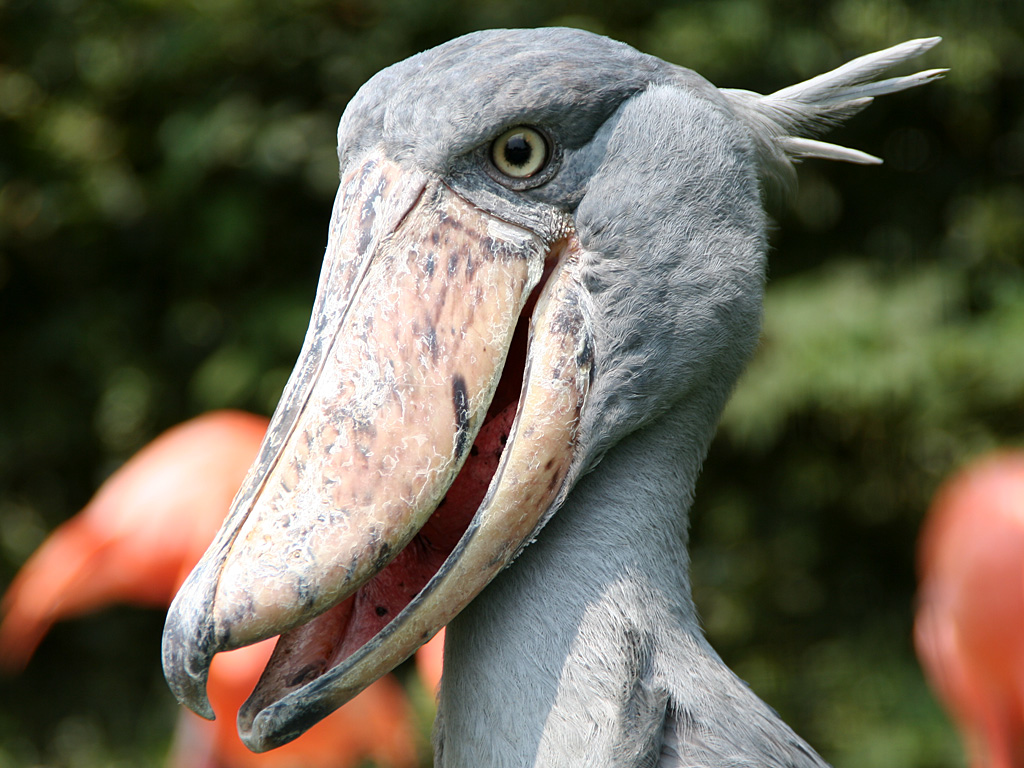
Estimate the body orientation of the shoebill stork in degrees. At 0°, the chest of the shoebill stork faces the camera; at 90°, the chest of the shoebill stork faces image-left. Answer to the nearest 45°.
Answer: approximately 45°
